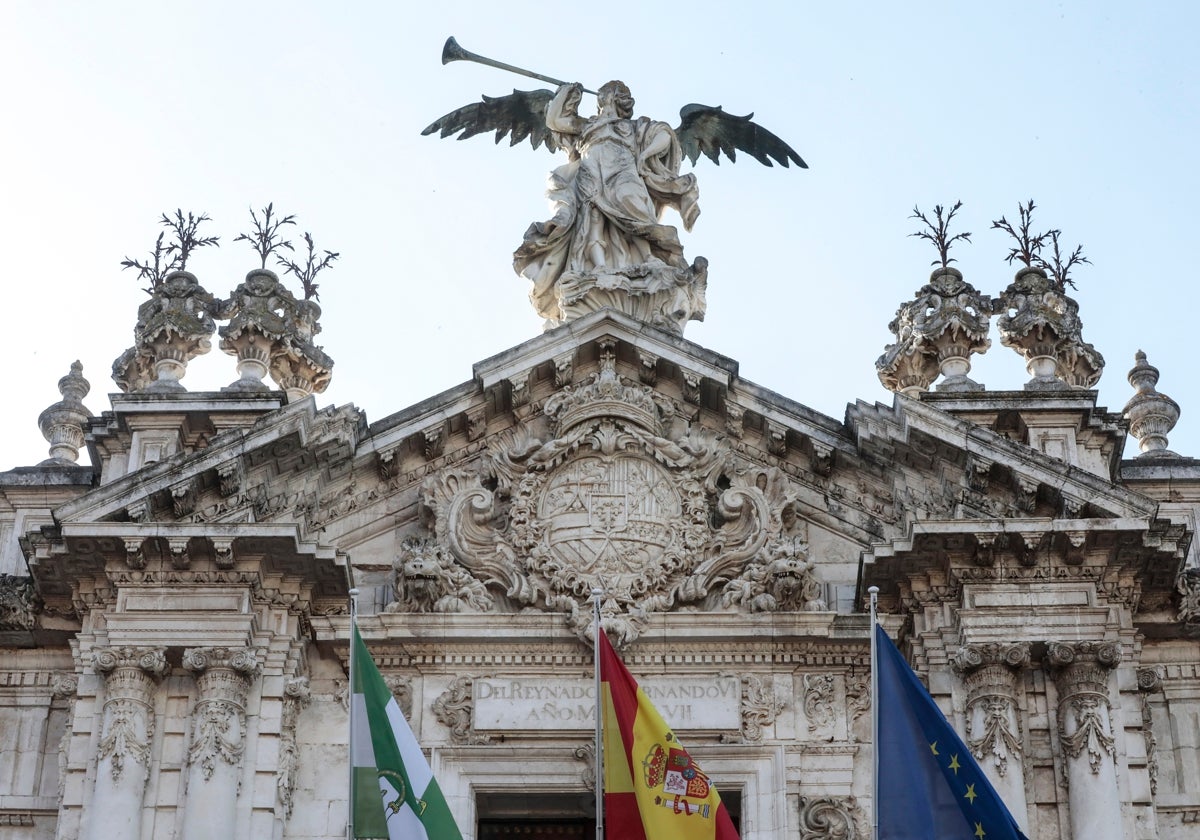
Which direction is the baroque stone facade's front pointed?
toward the camera

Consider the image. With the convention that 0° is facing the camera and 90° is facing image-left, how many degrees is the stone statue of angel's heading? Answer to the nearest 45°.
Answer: approximately 0°
